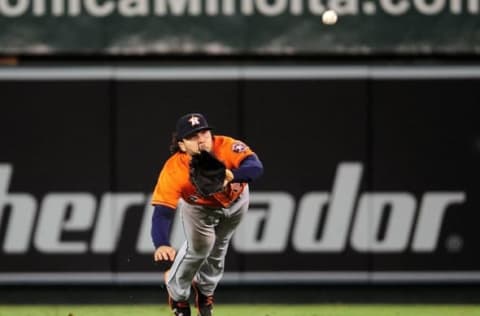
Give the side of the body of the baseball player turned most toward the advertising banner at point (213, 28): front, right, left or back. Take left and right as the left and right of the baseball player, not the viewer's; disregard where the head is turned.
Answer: back

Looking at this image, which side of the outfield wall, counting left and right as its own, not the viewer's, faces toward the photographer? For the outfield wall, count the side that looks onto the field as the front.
front

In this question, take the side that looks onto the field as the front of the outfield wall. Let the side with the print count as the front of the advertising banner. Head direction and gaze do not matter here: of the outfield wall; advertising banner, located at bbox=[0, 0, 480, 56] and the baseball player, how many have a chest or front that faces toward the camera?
3

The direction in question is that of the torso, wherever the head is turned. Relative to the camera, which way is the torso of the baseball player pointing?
toward the camera

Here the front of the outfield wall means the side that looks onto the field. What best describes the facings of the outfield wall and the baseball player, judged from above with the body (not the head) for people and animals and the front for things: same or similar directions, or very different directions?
same or similar directions

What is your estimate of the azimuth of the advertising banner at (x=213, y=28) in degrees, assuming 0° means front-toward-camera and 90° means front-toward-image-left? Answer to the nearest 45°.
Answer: approximately 0°

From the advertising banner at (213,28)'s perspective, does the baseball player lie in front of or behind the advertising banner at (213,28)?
in front
